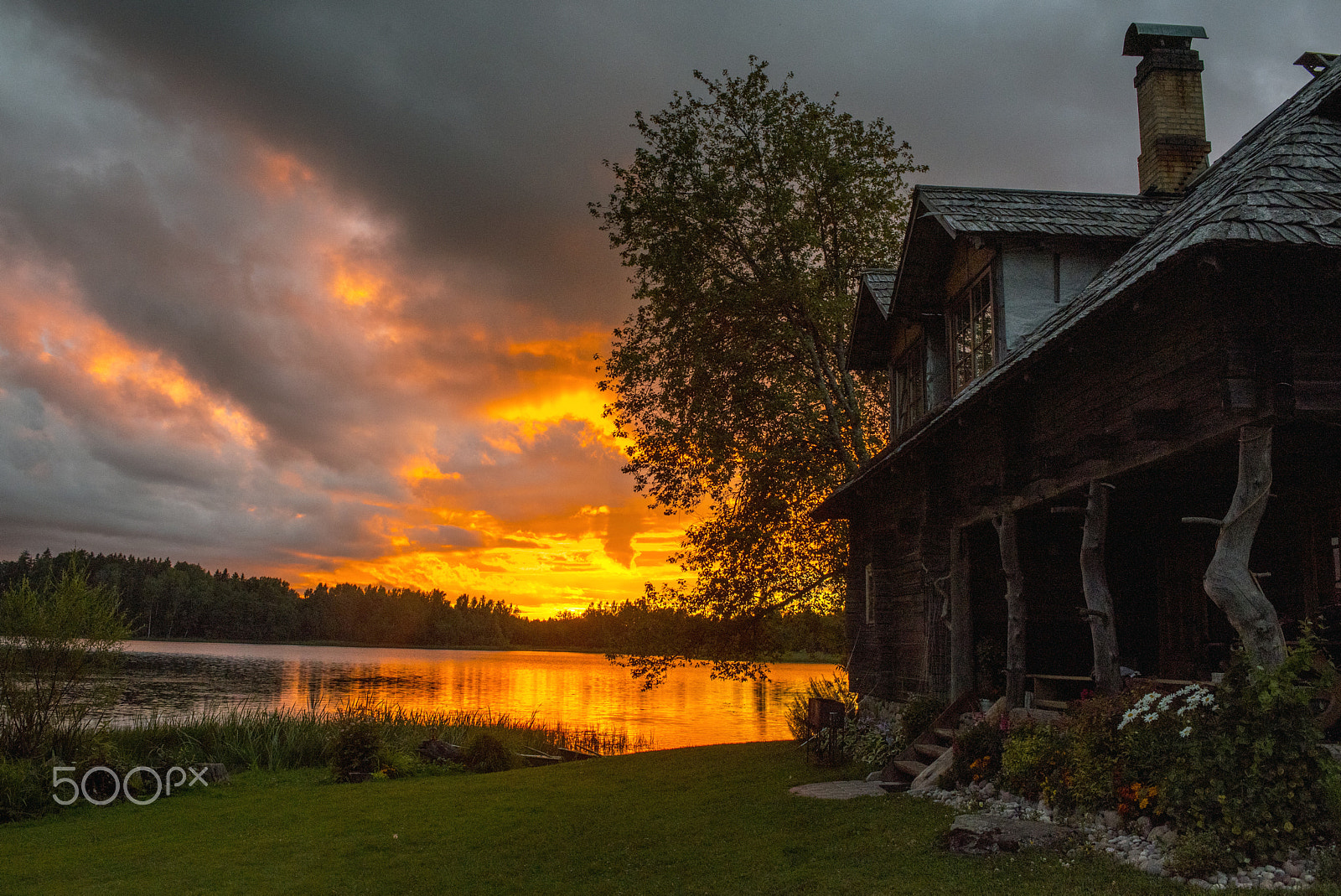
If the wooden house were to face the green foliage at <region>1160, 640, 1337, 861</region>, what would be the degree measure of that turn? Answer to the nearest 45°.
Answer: approximately 45° to its left

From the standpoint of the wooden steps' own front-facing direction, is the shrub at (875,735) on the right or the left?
on its right

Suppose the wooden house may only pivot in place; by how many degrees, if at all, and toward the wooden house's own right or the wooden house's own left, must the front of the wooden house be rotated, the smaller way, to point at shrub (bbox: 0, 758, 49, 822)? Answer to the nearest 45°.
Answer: approximately 45° to the wooden house's own right

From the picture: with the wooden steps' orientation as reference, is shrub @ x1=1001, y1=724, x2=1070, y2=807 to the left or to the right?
on its left

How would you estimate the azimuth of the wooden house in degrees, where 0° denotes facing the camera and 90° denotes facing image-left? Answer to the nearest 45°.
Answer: approximately 45°

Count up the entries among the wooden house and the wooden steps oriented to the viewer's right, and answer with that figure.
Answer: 0

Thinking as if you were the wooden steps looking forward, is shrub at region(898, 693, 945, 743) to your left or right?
on your right
